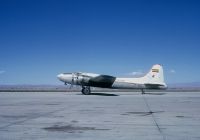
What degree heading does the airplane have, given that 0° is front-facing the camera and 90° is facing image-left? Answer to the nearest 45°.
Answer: approximately 90°
